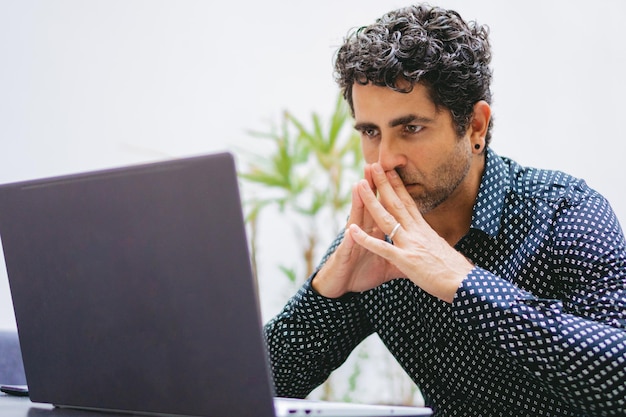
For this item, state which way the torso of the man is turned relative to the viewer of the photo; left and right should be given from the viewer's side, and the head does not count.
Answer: facing the viewer and to the left of the viewer

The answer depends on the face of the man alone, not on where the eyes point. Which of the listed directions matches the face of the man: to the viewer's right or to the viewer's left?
to the viewer's left

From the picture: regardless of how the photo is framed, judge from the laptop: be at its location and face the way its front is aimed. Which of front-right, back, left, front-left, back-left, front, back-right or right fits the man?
front

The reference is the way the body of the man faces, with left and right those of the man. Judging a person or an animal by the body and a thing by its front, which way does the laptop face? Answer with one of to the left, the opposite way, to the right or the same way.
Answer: the opposite way

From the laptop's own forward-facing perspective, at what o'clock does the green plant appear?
The green plant is roughly at 11 o'clock from the laptop.

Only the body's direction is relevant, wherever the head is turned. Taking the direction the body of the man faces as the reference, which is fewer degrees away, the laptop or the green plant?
the laptop

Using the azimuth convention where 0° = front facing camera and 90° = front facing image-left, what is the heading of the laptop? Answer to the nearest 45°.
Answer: approximately 225°

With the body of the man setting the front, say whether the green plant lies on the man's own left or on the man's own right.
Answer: on the man's own right

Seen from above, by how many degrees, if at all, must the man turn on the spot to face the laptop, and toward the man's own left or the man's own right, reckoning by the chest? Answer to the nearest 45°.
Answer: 0° — they already face it
